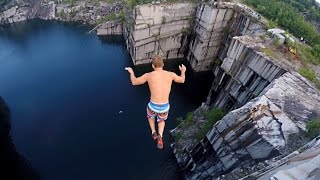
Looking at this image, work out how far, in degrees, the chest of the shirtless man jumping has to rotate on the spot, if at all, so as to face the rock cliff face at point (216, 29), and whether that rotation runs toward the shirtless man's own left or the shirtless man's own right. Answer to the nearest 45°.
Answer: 0° — they already face it

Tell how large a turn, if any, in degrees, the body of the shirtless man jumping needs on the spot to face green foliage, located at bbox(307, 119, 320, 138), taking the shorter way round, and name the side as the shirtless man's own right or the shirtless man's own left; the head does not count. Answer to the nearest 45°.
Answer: approximately 90° to the shirtless man's own right

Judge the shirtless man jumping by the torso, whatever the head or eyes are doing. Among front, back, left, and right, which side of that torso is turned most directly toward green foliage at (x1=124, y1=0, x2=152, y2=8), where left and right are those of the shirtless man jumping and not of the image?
front

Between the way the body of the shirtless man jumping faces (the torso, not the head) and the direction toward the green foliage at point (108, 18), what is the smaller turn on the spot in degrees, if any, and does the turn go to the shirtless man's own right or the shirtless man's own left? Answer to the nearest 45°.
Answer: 0° — they already face it

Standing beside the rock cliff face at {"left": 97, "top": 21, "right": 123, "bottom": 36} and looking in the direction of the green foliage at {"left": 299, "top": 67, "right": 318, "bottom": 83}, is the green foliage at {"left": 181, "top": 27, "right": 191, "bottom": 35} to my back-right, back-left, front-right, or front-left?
front-left

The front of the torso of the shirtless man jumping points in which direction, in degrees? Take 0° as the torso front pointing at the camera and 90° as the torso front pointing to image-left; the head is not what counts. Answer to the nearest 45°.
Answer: approximately 180°

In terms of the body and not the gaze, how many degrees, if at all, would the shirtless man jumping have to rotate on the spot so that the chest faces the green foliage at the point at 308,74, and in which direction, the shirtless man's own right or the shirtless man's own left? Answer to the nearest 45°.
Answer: approximately 45° to the shirtless man's own right

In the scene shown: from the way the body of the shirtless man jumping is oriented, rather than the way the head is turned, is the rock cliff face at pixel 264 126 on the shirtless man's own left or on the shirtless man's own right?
on the shirtless man's own right

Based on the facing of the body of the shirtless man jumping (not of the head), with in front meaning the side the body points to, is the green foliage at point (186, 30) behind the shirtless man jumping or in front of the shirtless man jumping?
in front

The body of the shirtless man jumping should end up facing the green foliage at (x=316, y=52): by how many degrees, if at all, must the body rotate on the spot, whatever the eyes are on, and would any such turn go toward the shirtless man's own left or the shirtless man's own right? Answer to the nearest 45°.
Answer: approximately 45° to the shirtless man's own right

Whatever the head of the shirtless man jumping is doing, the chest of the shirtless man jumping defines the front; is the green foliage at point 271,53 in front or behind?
in front

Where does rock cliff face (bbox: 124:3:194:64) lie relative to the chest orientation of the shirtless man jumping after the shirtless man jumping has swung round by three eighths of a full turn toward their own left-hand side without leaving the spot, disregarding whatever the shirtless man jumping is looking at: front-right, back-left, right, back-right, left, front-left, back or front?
back-right

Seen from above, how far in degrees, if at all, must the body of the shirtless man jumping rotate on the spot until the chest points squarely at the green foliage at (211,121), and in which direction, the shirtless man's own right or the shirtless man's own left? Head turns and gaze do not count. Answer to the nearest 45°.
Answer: approximately 45° to the shirtless man's own right

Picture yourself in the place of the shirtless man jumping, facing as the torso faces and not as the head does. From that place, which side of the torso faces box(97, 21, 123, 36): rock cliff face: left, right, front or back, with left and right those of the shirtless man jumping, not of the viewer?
front
